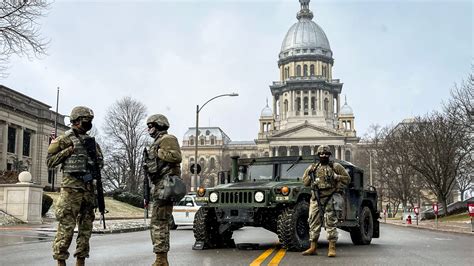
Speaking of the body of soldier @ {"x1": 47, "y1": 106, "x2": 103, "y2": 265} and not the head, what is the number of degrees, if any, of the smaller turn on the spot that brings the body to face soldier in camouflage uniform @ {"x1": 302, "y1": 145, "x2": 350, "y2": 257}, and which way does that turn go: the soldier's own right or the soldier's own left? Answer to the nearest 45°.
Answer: approximately 90° to the soldier's own left

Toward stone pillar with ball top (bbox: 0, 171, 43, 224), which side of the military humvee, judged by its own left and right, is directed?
right

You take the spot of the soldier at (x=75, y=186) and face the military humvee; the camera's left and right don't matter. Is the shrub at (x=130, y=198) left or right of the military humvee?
left

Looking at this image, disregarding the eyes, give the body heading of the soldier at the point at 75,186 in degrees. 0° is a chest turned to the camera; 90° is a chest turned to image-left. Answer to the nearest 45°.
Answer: approximately 315°

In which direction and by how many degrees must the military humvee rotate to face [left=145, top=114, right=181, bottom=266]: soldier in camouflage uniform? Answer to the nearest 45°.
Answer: approximately 45° to its left

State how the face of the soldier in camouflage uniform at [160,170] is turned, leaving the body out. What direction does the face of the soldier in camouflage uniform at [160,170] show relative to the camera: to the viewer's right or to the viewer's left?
to the viewer's left

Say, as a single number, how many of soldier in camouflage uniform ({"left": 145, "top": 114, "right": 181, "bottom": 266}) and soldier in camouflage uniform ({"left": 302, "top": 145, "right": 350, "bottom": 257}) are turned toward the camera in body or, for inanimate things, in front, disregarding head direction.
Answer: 1
